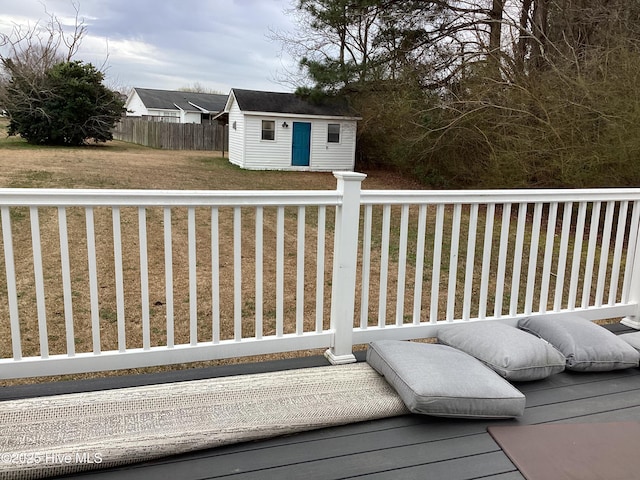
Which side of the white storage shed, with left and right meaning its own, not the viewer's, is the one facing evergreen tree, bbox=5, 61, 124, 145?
right

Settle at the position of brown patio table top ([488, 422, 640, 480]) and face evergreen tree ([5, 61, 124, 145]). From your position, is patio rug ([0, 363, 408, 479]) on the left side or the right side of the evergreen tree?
left

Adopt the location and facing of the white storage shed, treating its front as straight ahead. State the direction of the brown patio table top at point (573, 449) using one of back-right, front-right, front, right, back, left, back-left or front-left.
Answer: front

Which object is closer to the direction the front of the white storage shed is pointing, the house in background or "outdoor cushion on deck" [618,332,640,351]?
the outdoor cushion on deck

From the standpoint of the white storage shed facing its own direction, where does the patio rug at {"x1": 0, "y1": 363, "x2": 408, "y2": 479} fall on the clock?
The patio rug is roughly at 12 o'clock from the white storage shed.

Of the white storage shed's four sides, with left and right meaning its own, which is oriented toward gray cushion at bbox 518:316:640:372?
front

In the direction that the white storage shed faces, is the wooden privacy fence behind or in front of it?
behind

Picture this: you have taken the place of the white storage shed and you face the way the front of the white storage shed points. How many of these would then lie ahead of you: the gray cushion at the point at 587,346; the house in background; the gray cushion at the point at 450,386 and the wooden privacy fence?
2

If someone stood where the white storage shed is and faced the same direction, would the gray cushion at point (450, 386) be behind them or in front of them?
in front

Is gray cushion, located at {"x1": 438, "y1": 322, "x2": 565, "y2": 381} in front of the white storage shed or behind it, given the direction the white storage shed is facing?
in front

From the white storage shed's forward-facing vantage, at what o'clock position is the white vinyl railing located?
The white vinyl railing is roughly at 12 o'clock from the white storage shed.

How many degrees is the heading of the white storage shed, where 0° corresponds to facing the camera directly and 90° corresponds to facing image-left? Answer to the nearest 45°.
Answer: approximately 0°
